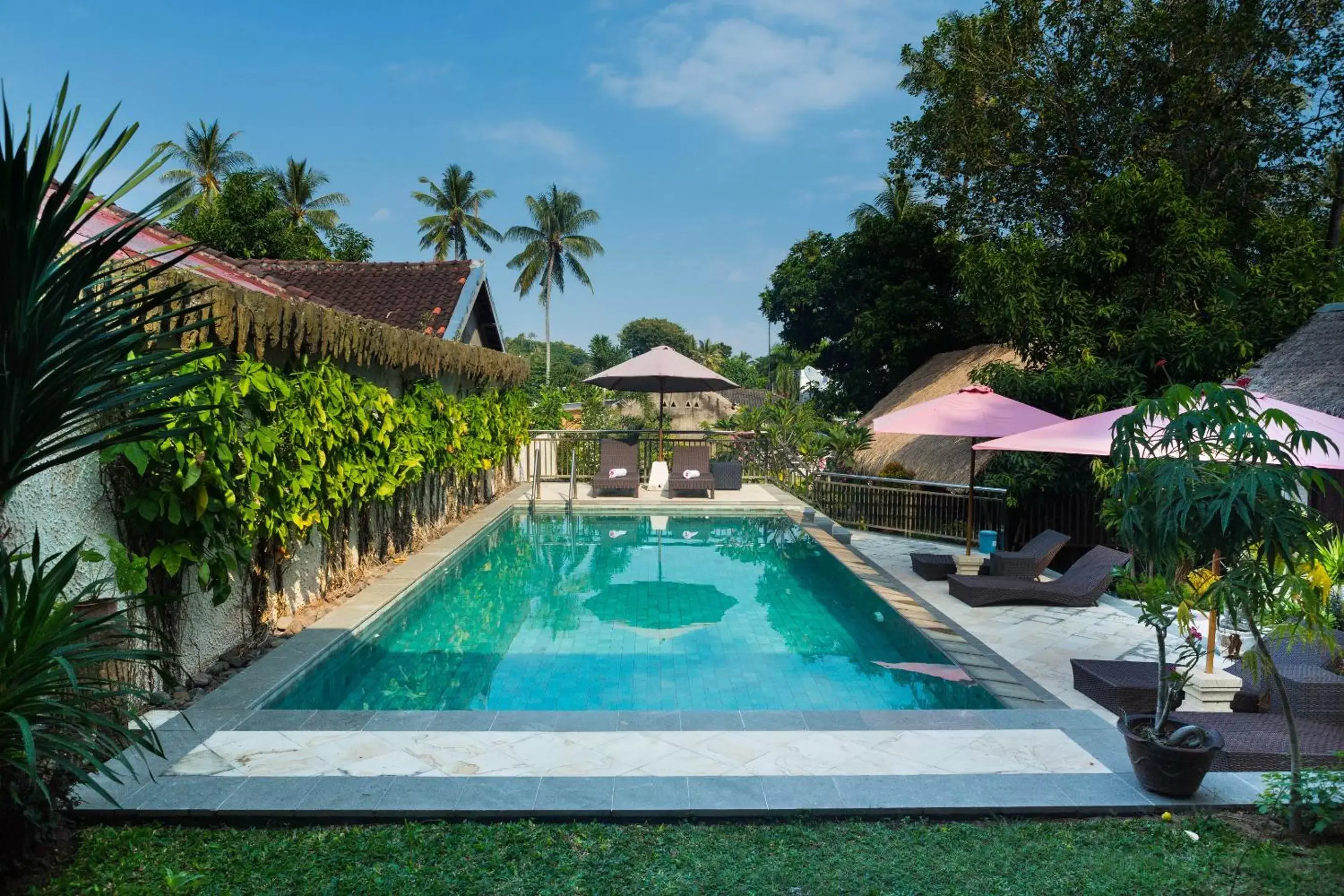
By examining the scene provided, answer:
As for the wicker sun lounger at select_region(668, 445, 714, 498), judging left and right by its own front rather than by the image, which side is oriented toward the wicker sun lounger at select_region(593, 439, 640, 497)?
right

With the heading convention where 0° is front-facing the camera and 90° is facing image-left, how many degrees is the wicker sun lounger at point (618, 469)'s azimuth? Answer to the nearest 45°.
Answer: approximately 0°

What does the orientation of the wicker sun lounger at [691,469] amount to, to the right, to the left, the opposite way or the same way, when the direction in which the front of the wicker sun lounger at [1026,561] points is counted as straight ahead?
to the left

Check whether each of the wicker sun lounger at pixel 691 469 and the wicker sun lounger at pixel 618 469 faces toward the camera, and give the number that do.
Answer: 2

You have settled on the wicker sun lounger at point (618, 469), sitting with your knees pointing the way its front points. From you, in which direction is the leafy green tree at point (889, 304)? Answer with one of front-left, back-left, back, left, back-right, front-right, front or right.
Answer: back-left

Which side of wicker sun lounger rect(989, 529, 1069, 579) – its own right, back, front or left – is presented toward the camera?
left

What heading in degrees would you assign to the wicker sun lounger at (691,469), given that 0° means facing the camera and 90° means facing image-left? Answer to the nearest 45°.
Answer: approximately 0°

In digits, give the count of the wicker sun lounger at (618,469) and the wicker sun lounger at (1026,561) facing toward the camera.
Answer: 1
